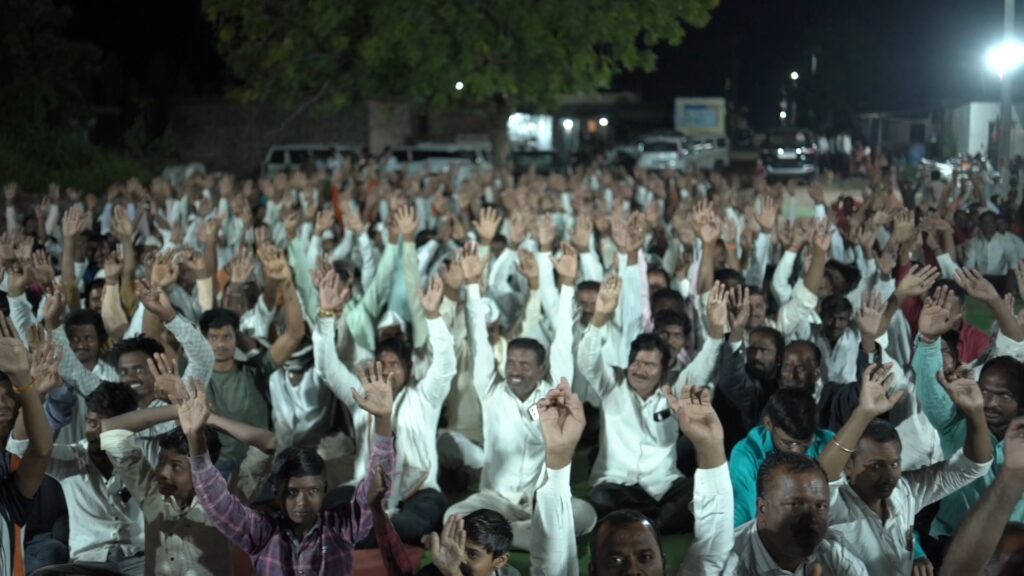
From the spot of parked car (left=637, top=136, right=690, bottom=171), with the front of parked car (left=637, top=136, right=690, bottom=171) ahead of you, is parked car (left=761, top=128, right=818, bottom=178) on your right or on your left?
on your left

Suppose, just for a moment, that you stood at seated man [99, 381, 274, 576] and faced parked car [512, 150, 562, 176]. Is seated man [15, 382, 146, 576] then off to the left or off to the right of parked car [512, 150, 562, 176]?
left

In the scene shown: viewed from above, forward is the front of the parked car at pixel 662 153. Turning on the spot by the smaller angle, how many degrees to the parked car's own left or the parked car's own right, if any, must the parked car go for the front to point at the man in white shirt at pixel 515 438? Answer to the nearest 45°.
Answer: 0° — it already faces them

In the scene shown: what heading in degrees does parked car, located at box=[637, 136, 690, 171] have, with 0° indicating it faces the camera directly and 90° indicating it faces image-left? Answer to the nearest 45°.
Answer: approximately 0°

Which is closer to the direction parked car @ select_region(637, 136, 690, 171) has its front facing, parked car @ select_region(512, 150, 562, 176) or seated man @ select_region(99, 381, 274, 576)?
the seated man

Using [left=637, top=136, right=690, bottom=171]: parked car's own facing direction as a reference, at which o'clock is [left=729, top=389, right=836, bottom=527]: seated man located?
The seated man is roughly at 12 o'clock from the parked car.

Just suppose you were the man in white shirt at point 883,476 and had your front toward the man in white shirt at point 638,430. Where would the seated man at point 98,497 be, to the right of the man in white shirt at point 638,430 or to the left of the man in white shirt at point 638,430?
left

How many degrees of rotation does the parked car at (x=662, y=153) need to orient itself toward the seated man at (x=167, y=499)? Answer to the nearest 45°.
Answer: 0° — it already faces them

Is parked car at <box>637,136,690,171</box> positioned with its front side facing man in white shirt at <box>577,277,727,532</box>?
yes

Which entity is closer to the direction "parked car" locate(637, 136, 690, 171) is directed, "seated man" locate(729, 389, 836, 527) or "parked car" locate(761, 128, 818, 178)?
the seated man
